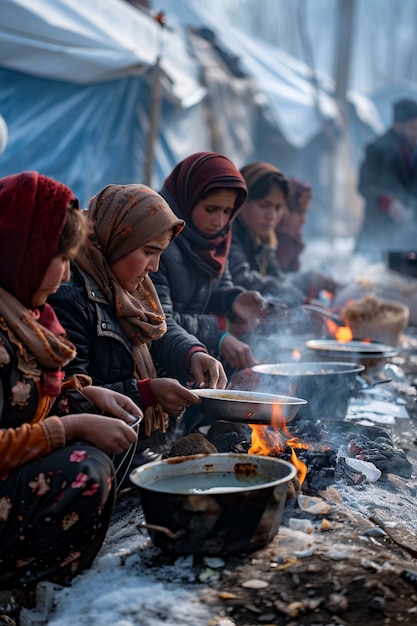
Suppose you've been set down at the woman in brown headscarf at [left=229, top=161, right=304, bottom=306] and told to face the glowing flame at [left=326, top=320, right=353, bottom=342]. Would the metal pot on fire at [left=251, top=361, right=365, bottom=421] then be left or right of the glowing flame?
right

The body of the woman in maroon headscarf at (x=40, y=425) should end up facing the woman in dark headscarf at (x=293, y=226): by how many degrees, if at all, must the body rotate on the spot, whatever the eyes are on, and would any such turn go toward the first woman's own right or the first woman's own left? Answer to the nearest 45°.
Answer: approximately 90° to the first woman's own left

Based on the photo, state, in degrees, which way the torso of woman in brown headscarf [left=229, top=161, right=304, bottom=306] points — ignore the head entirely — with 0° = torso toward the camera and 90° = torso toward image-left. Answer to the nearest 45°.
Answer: approximately 315°

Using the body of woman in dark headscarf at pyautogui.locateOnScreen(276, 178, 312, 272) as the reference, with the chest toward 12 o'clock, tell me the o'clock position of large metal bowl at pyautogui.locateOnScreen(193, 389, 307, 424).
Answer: The large metal bowl is roughly at 3 o'clock from the woman in dark headscarf.

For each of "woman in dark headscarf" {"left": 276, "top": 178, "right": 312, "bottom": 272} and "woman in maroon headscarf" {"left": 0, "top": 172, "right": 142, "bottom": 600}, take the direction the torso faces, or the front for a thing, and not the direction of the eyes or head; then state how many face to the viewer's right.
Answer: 2

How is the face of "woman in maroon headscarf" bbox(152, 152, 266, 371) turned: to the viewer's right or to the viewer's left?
to the viewer's right

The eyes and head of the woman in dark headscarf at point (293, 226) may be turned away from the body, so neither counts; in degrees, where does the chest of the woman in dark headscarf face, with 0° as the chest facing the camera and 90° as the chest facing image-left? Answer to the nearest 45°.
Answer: approximately 270°

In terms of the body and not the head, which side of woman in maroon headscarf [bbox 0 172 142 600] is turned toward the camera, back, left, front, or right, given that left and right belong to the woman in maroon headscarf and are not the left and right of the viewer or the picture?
right

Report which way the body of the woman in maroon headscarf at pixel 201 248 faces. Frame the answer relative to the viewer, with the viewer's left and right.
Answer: facing the viewer and to the right of the viewer
